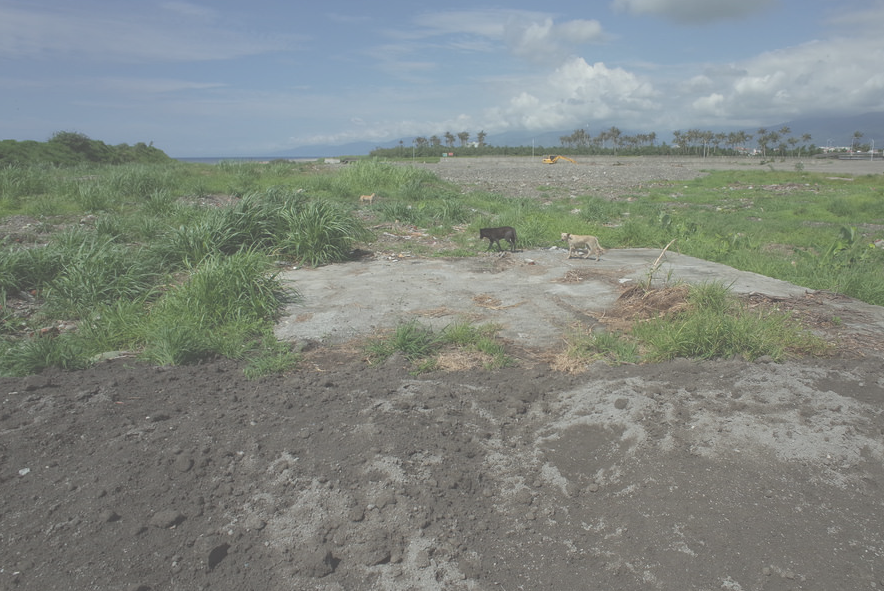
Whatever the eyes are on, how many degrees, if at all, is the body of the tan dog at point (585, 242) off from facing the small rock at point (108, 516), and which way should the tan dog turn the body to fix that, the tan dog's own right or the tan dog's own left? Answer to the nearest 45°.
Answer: approximately 90° to the tan dog's own left

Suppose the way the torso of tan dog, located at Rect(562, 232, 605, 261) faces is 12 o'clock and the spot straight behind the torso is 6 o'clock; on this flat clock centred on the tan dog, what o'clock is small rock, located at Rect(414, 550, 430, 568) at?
The small rock is roughly at 9 o'clock from the tan dog.

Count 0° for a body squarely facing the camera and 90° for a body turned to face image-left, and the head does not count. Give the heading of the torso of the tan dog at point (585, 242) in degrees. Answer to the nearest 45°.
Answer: approximately 90°

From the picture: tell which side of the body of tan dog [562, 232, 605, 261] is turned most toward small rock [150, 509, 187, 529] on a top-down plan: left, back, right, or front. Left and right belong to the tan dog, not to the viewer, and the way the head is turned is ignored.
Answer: left

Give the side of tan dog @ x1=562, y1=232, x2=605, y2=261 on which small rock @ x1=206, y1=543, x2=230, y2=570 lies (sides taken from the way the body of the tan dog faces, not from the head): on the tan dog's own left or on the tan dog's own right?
on the tan dog's own left

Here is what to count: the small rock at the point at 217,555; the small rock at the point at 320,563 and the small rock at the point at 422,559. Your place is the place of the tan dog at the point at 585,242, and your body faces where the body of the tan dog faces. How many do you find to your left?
3
